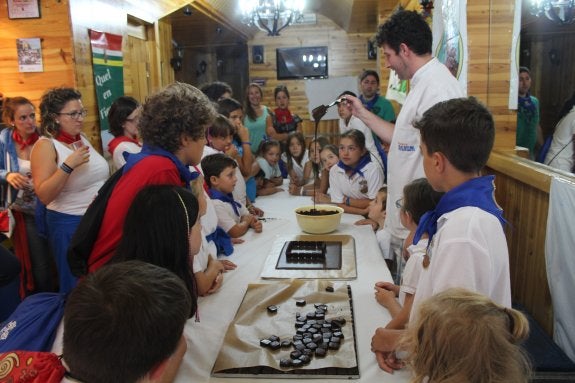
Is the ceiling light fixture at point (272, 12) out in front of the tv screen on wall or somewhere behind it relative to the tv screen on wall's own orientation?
in front

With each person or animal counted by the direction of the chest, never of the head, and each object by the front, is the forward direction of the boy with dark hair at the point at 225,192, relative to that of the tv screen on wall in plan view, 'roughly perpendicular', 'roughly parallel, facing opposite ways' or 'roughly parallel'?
roughly perpendicular

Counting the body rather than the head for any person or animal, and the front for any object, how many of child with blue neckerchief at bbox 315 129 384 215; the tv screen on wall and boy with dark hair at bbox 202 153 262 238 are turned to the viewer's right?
1

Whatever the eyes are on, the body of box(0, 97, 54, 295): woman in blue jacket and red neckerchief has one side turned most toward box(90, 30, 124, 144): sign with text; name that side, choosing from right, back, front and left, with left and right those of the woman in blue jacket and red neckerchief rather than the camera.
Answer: left

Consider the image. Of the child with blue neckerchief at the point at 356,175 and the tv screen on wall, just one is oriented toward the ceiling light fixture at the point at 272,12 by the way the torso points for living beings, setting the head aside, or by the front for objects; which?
the tv screen on wall

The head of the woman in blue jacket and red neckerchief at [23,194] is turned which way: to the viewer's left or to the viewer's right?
to the viewer's right

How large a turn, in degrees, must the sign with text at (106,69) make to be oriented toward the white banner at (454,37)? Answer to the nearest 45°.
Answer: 0° — it already faces it

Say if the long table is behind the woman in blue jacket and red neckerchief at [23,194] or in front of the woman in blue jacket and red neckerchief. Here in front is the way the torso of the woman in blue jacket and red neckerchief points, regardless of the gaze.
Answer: in front

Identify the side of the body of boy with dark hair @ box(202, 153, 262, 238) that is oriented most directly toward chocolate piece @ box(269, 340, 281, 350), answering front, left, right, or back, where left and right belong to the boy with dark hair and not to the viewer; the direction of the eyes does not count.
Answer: right

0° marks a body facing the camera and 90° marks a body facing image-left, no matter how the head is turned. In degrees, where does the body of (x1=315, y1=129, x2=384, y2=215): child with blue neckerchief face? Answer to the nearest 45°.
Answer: approximately 45°

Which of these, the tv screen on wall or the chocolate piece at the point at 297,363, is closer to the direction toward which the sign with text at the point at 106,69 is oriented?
the chocolate piece

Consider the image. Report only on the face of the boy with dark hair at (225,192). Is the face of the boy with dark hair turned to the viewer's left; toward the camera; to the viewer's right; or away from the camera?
to the viewer's right

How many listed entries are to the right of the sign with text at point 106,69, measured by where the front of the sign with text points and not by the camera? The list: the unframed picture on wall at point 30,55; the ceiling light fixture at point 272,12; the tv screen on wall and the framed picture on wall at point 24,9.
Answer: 2

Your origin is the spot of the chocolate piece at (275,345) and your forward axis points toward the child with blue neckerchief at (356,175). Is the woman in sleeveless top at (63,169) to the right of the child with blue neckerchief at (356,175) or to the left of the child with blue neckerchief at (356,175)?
left

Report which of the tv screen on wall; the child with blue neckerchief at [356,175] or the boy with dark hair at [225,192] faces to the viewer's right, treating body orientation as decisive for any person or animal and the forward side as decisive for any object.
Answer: the boy with dark hair

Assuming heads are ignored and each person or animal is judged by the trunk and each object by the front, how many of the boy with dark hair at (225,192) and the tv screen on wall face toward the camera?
1

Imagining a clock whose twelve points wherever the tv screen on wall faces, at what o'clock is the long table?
The long table is roughly at 12 o'clock from the tv screen on wall.

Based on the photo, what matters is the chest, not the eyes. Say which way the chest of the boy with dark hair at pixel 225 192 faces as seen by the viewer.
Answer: to the viewer's right

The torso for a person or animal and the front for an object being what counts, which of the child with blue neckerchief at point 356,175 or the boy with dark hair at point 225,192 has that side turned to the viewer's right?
the boy with dark hair
